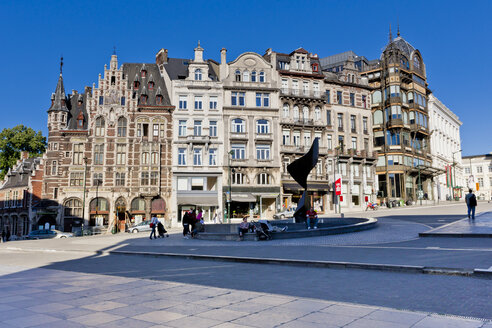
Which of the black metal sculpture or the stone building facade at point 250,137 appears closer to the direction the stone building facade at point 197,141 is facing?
the black metal sculpture

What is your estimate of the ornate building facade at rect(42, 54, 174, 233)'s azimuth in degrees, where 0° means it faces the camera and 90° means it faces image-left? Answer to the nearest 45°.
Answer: approximately 0°

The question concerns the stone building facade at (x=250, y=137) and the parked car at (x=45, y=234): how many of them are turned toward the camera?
1

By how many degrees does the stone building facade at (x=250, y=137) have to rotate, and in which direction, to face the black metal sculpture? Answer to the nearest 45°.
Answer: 0° — it already faces it

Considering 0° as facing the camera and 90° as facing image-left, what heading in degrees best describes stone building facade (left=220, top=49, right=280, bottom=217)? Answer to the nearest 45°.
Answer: approximately 0°

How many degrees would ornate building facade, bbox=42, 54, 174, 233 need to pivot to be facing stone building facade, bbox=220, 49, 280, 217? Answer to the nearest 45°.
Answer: approximately 90° to its left
